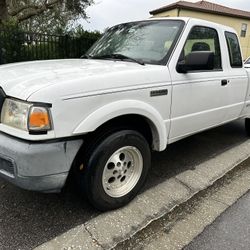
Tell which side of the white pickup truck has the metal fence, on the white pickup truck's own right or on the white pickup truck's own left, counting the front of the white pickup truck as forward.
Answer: on the white pickup truck's own right

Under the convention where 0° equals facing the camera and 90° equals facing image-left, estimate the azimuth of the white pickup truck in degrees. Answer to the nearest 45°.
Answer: approximately 45°

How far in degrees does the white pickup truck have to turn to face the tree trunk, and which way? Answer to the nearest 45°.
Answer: approximately 90° to its right

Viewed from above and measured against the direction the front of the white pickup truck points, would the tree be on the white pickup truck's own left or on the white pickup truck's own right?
on the white pickup truck's own right
